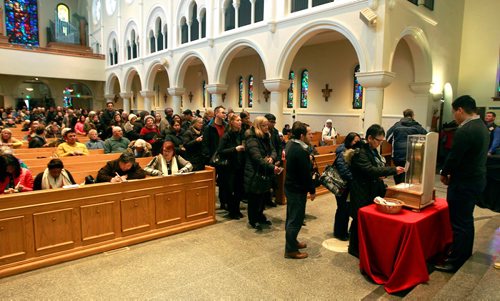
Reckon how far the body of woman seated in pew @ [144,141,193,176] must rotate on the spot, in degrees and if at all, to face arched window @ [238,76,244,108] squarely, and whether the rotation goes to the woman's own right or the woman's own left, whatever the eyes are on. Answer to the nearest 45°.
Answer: approximately 180°

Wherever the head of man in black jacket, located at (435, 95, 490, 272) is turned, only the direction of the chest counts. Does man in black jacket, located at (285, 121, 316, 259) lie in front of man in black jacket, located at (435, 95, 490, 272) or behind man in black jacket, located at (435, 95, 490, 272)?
in front

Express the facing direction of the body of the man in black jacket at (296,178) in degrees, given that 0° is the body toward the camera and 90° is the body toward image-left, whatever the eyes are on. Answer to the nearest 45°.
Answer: approximately 270°

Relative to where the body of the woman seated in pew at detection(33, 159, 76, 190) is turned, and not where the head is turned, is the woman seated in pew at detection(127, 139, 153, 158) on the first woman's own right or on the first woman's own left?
on the first woman's own left

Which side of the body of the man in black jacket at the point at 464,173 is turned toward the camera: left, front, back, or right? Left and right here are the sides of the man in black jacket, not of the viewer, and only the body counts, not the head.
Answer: left

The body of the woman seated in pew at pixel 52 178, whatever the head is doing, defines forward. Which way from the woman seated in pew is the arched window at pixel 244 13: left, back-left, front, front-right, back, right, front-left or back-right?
back-left
